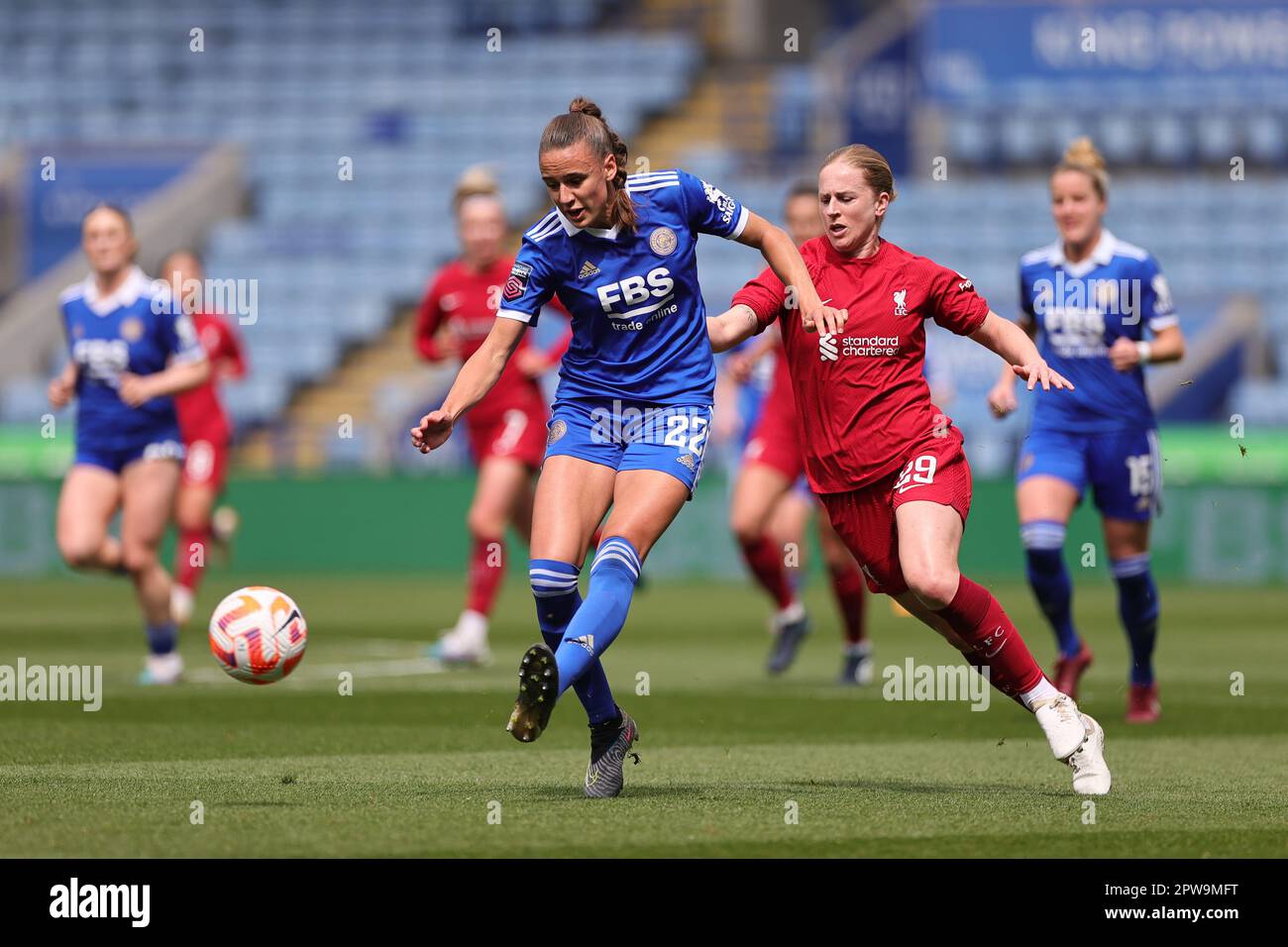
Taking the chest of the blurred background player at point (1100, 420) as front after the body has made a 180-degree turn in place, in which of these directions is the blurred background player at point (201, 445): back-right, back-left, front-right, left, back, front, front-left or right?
front-left

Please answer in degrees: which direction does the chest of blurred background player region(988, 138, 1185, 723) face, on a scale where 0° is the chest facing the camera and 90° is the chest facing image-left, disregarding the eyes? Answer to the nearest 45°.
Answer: approximately 0°

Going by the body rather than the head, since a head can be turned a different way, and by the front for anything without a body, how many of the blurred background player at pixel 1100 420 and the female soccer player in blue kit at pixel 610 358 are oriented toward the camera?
2

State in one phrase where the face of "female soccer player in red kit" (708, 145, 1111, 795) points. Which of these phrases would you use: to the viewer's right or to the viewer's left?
to the viewer's left

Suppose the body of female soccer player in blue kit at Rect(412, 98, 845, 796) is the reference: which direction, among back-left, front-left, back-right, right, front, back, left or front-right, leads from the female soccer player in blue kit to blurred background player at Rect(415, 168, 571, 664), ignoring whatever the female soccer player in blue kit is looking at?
back

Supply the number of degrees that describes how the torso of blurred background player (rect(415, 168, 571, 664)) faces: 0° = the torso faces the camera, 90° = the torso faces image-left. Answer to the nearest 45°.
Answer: approximately 45°
